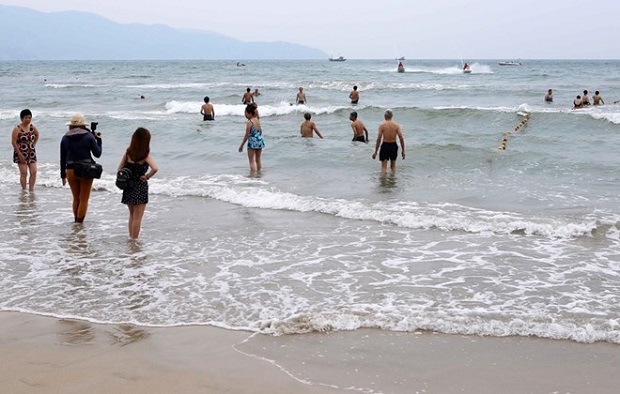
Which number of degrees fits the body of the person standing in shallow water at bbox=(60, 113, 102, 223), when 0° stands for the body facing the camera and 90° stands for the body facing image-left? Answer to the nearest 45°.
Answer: approximately 180°

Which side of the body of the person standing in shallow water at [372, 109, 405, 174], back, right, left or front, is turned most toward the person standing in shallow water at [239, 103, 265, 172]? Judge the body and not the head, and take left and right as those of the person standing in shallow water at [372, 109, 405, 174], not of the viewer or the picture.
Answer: left

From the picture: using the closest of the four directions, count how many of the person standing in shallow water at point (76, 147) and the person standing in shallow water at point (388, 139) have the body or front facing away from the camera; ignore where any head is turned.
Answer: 2

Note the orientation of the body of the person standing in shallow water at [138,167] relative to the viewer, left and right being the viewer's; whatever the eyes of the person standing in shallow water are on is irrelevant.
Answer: facing away from the viewer

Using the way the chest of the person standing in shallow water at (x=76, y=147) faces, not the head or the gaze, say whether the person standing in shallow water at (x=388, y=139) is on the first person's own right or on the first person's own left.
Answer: on the first person's own right

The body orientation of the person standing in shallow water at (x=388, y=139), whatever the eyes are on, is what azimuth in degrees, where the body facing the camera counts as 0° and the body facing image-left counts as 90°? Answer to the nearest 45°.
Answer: approximately 180°

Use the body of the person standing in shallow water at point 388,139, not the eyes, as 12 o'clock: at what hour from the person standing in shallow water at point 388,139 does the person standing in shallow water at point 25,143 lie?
the person standing in shallow water at point 25,143 is roughly at 8 o'clock from the person standing in shallow water at point 388,139.

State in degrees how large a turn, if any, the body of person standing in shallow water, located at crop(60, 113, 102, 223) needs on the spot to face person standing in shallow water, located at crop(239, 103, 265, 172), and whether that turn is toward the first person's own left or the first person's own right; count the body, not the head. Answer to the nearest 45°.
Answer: approximately 45° to the first person's own right
